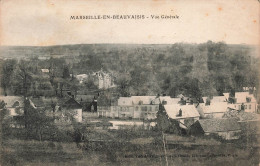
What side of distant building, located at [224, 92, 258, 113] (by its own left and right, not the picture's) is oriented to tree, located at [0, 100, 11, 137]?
right

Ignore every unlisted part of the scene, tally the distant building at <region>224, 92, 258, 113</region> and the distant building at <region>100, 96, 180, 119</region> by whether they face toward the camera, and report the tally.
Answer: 2

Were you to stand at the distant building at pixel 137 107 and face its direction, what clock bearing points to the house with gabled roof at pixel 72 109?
The house with gabled roof is roughly at 3 o'clock from the distant building.

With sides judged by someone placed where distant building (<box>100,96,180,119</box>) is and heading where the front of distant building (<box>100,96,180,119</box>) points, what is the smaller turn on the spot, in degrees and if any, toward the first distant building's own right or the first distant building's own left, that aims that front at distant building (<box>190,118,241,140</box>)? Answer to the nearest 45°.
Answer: approximately 90° to the first distant building's own left

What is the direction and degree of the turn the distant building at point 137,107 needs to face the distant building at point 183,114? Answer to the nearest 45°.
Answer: approximately 90° to its left

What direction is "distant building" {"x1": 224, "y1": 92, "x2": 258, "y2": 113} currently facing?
toward the camera
